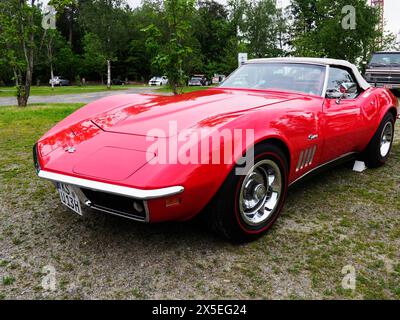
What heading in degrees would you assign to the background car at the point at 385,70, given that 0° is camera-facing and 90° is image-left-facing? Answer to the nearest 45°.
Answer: approximately 0°

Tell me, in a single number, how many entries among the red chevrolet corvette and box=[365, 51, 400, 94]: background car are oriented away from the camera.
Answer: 0

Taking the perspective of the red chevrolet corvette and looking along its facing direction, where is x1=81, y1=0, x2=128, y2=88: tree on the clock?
The tree is roughly at 4 o'clock from the red chevrolet corvette.

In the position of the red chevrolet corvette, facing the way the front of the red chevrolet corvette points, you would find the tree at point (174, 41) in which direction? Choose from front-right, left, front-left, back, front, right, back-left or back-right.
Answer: back-right

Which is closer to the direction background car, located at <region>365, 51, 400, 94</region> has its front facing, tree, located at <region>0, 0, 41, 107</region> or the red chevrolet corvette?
the red chevrolet corvette

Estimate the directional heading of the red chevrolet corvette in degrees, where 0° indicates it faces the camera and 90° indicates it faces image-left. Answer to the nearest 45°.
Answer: approximately 45°

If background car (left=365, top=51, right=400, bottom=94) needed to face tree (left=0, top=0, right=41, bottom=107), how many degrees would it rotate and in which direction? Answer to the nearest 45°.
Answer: approximately 45° to its right

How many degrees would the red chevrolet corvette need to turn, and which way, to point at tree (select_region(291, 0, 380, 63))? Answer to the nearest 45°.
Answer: approximately 135° to its right
